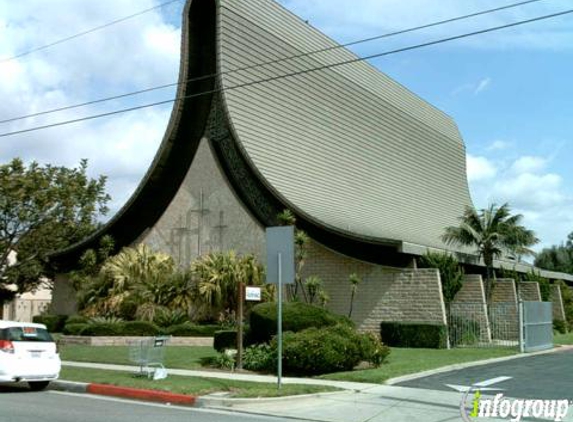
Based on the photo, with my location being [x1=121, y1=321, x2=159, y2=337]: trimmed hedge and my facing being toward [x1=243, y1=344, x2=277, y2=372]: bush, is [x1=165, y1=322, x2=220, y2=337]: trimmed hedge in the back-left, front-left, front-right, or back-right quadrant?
front-left

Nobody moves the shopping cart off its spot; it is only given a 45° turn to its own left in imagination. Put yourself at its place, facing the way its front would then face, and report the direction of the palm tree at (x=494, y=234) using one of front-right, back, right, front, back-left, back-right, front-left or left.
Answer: back

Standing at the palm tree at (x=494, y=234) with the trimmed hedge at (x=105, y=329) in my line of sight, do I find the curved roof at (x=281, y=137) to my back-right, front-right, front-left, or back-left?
front-right

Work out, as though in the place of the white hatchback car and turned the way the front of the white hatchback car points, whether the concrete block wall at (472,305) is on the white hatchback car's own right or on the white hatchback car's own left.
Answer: on the white hatchback car's own right

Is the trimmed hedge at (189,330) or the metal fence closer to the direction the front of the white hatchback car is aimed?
the trimmed hedge

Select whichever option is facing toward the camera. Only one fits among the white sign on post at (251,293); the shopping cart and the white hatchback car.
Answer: the white sign on post

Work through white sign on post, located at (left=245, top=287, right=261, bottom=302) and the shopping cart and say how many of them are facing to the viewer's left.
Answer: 1

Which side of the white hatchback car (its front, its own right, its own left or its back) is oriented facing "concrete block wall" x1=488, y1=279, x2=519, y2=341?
right

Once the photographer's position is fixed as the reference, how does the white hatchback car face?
facing away from the viewer and to the left of the viewer

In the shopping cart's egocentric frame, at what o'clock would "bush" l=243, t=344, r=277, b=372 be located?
The bush is roughly at 5 o'clock from the shopping cart.

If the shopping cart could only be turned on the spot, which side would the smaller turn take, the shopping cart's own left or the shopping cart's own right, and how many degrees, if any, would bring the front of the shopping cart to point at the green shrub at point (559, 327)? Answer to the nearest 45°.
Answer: approximately 135° to the shopping cart's own right

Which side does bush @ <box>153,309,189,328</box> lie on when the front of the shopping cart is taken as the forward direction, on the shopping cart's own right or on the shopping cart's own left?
on the shopping cart's own right

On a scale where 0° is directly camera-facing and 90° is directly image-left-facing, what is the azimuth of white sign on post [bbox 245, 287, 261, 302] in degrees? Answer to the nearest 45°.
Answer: approximately 0°

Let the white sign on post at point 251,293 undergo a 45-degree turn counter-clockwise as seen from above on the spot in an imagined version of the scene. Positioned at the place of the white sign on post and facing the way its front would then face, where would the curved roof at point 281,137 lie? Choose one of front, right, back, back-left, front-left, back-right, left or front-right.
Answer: back-left

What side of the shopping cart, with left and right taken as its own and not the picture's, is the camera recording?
left

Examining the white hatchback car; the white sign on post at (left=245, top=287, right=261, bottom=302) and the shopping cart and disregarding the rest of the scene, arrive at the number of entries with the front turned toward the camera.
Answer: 1
